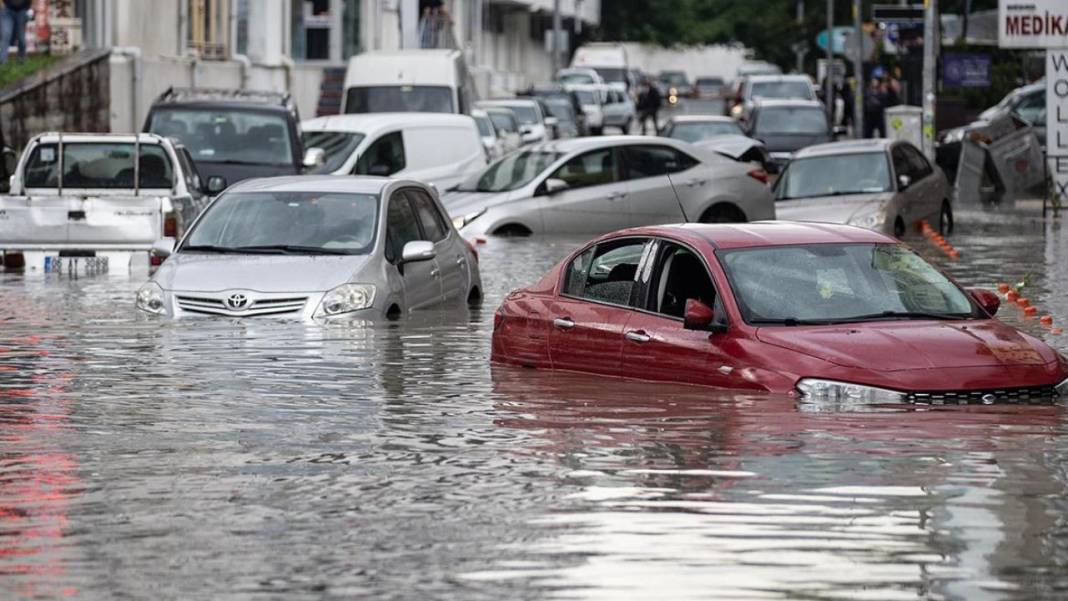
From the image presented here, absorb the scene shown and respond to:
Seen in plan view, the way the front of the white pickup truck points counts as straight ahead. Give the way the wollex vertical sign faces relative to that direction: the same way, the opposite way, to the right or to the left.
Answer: the opposite way

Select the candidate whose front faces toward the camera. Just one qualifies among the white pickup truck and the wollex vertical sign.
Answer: the wollex vertical sign

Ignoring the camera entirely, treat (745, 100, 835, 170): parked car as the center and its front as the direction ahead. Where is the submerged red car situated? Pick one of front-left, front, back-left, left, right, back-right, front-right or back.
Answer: front

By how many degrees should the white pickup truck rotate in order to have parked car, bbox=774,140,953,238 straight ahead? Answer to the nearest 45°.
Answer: approximately 45° to its right

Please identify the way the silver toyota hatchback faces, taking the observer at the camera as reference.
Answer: facing the viewer and to the left of the viewer

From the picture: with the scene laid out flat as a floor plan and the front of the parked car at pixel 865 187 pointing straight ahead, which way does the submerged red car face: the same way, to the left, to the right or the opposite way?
to the left

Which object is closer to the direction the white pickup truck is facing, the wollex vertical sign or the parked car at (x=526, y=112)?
the parked car

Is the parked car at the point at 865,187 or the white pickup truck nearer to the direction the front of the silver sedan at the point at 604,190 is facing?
the white pickup truck

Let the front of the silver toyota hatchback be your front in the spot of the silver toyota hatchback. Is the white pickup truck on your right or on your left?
on your right

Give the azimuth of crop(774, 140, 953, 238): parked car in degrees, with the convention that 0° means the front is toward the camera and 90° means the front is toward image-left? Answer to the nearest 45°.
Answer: approximately 45°

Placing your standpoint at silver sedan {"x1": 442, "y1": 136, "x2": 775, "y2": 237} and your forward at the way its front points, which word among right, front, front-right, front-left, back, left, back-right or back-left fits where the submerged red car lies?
front-left

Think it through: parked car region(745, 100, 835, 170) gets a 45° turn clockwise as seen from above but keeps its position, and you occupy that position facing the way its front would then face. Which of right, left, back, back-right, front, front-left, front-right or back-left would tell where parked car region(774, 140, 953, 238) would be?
front-left

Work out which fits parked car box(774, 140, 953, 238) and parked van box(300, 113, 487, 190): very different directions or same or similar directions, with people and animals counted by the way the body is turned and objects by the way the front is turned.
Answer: same or similar directions

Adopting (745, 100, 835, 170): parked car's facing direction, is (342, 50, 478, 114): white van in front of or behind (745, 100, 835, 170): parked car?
in front

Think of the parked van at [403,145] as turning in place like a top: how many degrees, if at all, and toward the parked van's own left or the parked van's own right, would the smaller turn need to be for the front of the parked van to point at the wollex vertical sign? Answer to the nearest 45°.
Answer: approximately 135° to the parked van's own left

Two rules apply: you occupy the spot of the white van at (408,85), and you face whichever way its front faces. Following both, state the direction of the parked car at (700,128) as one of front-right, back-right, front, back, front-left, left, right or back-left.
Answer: back-left

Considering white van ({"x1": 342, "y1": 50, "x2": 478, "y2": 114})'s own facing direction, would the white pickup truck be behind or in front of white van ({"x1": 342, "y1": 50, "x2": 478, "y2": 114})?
in front

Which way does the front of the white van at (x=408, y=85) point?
toward the camera

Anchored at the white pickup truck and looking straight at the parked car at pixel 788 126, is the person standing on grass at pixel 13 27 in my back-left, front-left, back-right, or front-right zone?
front-left

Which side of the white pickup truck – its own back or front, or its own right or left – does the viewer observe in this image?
back

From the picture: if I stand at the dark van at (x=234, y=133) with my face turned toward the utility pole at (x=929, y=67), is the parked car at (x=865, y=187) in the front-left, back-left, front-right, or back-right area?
front-right

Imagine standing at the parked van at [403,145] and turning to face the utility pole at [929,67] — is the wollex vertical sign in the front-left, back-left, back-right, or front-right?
front-right
